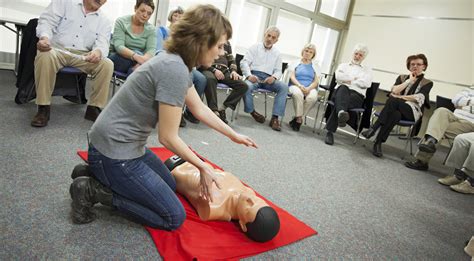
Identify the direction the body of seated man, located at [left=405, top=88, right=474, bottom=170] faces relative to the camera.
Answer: to the viewer's left

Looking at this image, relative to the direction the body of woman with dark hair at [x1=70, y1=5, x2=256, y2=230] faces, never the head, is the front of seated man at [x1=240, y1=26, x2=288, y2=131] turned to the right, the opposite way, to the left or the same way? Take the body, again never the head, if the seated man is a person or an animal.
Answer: to the right

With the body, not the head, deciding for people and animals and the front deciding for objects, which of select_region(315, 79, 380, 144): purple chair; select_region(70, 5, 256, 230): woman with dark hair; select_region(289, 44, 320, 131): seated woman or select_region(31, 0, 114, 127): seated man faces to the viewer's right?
the woman with dark hair

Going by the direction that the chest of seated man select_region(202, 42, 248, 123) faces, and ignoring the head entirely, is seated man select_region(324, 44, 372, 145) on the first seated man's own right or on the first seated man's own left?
on the first seated man's own left
